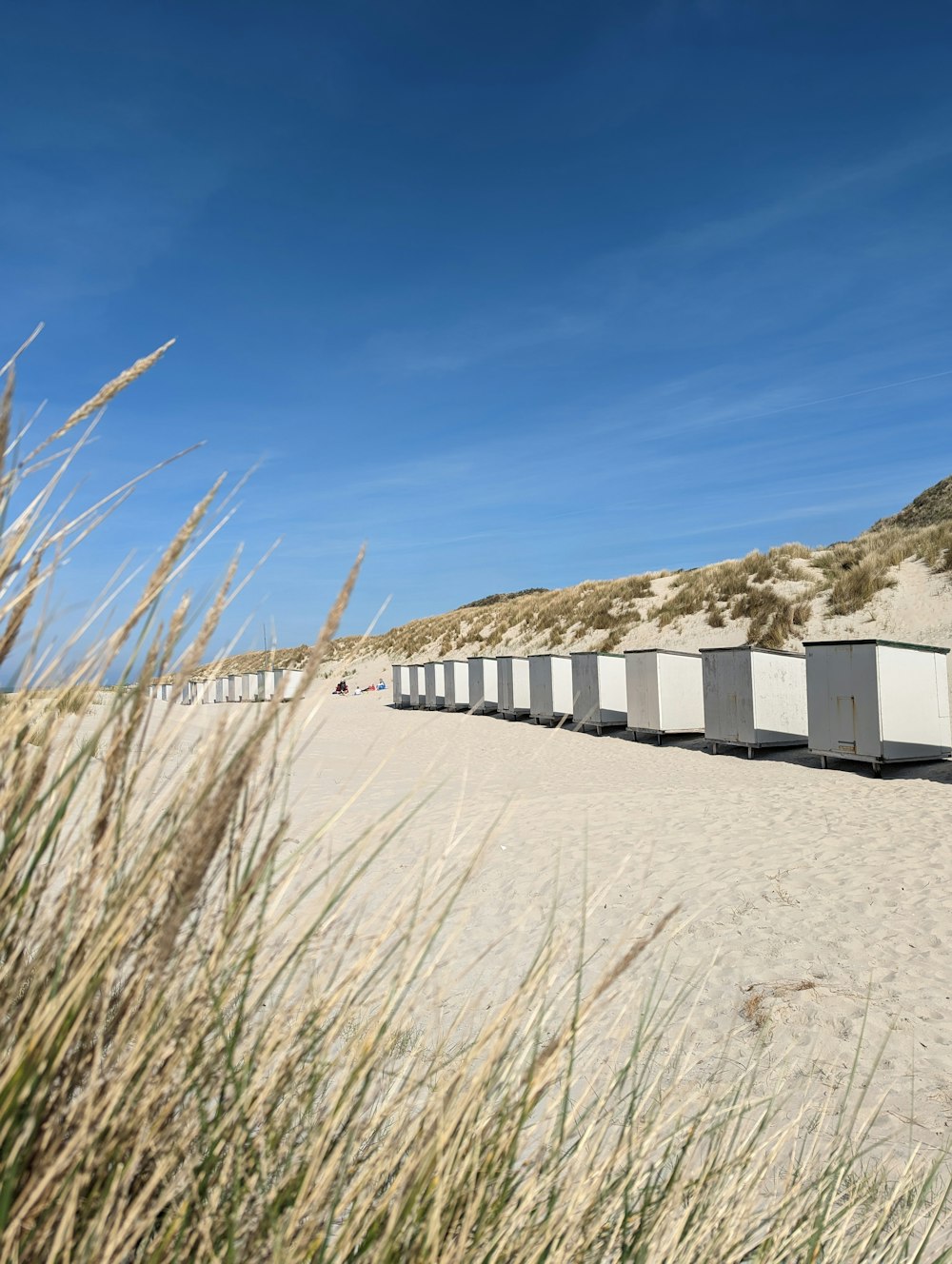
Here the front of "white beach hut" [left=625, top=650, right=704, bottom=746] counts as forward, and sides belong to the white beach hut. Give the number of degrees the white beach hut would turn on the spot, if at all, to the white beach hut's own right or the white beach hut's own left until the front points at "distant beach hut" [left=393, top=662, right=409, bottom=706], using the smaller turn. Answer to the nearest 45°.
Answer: approximately 90° to the white beach hut's own right

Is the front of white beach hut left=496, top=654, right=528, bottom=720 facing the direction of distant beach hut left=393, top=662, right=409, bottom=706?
no

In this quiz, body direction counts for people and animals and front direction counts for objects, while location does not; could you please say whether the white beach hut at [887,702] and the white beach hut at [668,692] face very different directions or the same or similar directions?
same or similar directions

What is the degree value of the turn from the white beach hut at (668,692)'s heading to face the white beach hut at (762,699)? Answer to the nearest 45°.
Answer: approximately 90° to its left

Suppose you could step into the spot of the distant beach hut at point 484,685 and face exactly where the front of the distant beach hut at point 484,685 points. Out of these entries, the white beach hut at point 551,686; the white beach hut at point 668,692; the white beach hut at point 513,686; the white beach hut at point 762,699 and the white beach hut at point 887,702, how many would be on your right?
0

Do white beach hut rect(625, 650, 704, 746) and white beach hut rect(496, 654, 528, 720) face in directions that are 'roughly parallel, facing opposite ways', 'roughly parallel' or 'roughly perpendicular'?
roughly parallel

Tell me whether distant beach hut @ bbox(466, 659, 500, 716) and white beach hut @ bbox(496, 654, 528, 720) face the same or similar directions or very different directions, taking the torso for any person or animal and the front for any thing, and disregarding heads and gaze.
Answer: same or similar directions

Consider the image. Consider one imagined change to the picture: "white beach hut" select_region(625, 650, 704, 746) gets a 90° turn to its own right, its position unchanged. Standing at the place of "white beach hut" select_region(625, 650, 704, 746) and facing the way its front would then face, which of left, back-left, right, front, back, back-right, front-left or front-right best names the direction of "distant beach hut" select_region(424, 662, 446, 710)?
front

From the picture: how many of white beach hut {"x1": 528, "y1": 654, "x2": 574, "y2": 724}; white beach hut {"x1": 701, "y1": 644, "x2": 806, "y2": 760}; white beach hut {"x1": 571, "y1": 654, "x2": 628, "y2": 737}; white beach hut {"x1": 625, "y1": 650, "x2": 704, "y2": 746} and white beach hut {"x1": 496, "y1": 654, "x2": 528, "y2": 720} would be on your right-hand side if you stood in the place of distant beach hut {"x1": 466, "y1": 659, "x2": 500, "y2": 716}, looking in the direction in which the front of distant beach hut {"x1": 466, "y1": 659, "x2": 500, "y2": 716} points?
0

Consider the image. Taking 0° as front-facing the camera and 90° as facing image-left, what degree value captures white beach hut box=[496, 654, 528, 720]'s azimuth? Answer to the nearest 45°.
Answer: approximately 45°

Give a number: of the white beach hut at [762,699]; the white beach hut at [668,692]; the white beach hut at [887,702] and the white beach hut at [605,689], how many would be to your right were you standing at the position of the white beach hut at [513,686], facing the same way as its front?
0

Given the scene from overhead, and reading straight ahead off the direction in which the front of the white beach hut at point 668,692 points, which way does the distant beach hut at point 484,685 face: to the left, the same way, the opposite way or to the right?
the same way

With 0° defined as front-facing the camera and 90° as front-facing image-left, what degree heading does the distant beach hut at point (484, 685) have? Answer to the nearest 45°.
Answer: approximately 45°

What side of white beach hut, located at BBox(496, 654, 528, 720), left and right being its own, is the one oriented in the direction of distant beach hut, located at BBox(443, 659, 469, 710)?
right

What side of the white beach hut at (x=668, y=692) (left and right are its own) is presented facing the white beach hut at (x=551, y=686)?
right

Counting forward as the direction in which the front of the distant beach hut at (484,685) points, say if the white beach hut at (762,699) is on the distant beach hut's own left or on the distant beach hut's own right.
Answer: on the distant beach hut's own left

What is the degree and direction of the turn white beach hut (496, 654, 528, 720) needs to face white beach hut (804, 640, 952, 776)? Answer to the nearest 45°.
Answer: approximately 90° to its left

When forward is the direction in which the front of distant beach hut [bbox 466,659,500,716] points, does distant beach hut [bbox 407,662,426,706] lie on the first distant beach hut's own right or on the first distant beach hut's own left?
on the first distant beach hut's own right

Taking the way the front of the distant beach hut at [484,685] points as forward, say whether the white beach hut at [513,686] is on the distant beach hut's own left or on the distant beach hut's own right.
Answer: on the distant beach hut's own left
